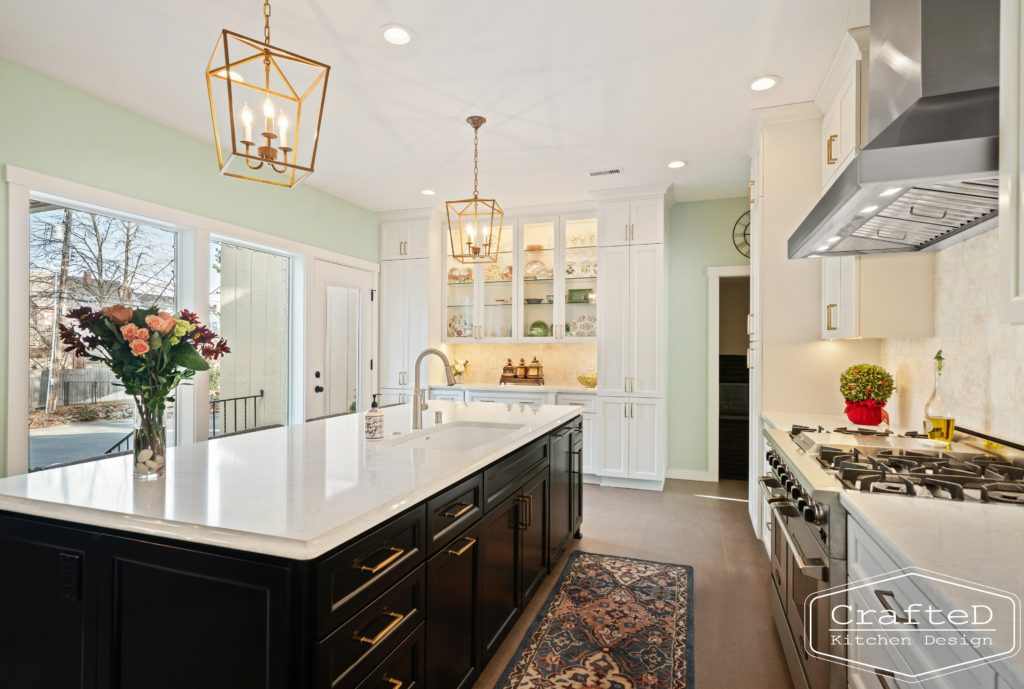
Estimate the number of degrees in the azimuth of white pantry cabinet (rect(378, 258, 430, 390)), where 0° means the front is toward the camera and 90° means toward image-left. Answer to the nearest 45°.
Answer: approximately 0°

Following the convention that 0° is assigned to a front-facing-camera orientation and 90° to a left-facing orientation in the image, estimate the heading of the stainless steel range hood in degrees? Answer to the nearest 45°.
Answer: approximately 90°

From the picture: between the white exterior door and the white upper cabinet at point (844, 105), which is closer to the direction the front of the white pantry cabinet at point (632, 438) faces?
the white upper cabinet

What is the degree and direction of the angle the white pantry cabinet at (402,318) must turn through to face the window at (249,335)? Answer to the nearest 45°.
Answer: approximately 45° to its right

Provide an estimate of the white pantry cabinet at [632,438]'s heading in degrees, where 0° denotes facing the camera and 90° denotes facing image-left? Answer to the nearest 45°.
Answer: approximately 0°

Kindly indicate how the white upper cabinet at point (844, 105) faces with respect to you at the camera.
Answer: facing to the left of the viewer

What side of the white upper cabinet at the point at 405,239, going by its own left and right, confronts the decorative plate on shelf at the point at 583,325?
left

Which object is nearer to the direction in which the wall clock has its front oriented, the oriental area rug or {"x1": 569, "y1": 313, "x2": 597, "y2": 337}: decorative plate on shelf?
the oriental area rug

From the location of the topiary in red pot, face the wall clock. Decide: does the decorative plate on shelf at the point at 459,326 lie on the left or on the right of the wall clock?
left

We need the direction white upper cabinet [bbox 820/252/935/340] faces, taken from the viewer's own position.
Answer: facing to the left of the viewer

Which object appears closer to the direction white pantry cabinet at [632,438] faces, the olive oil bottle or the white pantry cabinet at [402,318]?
the olive oil bottle

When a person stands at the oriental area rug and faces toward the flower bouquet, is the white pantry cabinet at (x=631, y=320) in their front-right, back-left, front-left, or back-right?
back-right
